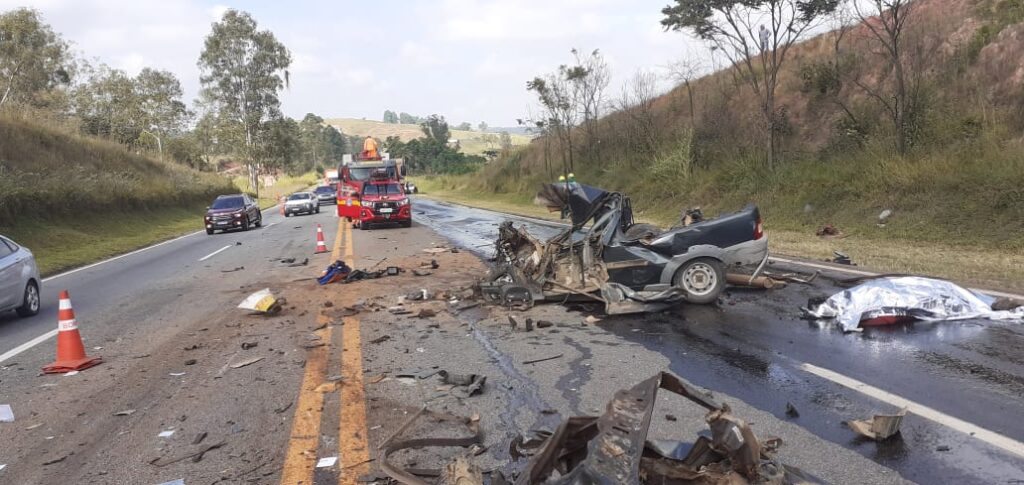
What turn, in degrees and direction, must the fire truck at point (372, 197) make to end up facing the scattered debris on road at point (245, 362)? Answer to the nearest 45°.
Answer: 0° — it already faces it

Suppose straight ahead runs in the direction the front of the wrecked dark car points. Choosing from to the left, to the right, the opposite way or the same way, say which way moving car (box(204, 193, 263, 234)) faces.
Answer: to the left

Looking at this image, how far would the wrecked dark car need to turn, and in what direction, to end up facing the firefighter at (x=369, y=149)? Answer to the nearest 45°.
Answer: approximately 45° to its right

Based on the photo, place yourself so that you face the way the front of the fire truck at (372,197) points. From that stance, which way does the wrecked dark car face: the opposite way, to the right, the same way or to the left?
to the right

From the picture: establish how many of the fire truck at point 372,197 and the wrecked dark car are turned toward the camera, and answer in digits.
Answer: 1

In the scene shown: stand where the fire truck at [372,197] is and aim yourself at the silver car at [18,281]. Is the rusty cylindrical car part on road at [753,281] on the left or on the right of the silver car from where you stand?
left

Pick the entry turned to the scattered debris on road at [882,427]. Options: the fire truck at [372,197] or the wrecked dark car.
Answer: the fire truck

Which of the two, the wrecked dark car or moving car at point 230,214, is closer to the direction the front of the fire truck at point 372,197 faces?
the wrecked dark car

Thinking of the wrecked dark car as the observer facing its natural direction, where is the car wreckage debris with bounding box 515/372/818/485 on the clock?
The car wreckage debris is roughly at 9 o'clock from the wrecked dark car.

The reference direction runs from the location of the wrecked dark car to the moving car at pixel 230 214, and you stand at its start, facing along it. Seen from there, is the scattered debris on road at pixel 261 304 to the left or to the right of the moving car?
left

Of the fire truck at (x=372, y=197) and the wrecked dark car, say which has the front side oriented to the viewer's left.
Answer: the wrecked dark car

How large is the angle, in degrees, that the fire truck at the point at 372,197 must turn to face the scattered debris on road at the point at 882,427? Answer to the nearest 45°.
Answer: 0° — it already faces it

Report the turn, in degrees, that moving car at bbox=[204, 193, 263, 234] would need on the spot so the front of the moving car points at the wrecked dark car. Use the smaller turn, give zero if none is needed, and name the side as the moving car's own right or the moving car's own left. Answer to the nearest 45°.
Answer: approximately 45° to the moving car's own left

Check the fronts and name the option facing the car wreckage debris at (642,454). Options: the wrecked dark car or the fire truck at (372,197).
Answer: the fire truck

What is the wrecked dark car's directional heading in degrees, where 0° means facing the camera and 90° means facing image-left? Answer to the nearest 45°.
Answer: approximately 90°

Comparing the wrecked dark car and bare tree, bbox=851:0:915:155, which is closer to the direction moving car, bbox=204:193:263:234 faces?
the wrecked dark car
